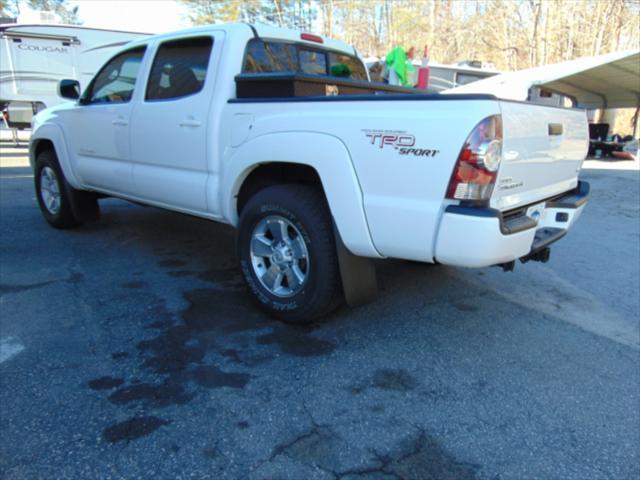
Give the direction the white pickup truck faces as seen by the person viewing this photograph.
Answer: facing away from the viewer and to the left of the viewer

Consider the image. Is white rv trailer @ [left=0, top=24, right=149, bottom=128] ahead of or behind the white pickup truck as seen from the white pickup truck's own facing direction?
ahead
